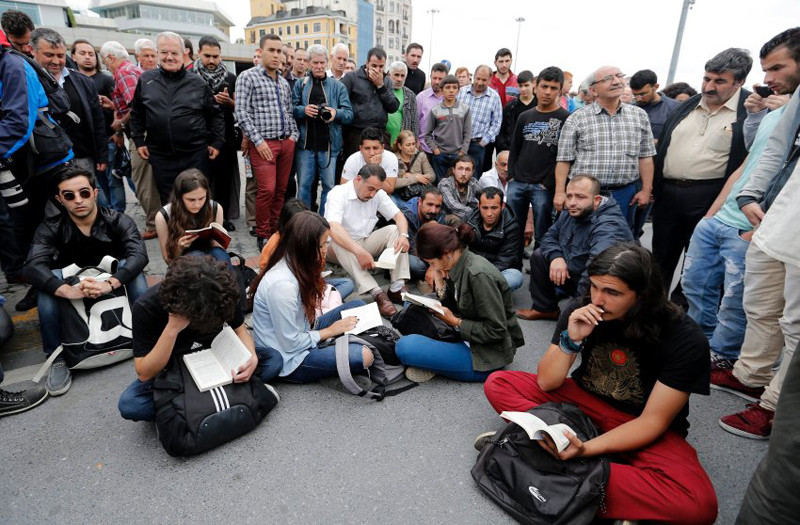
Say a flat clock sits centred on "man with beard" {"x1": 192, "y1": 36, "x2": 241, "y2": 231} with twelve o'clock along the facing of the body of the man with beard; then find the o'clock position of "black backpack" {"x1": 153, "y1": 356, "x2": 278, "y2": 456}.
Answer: The black backpack is roughly at 12 o'clock from the man with beard.

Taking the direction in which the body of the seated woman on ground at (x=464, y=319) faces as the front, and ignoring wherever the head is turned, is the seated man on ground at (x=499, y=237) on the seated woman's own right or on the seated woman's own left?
on the seated woman's own right

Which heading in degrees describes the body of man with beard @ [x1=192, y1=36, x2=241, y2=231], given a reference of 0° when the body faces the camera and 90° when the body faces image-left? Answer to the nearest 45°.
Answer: approximately 0°

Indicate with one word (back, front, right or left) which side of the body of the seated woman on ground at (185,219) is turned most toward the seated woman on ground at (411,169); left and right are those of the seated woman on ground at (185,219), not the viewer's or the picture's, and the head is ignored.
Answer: left

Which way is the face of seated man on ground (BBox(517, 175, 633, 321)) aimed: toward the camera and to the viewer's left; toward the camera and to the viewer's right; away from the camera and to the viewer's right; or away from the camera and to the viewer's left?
toward the camera and to the viewer's left

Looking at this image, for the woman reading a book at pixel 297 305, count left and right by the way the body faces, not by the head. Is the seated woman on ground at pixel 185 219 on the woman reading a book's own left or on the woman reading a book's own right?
on the woman reading a book's own left

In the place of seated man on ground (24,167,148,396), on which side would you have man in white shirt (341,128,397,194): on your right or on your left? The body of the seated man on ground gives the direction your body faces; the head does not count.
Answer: on your left

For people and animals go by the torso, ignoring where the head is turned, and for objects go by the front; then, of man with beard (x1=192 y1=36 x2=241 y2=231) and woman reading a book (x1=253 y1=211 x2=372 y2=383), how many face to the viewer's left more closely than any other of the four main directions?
0

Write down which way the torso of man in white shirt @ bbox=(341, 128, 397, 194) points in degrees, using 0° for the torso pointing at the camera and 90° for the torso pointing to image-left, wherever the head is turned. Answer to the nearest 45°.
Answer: approximately 0°

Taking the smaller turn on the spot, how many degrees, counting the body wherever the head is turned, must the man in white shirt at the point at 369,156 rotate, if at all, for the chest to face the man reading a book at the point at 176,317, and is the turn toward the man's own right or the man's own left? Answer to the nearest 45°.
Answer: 0° — they already face them
